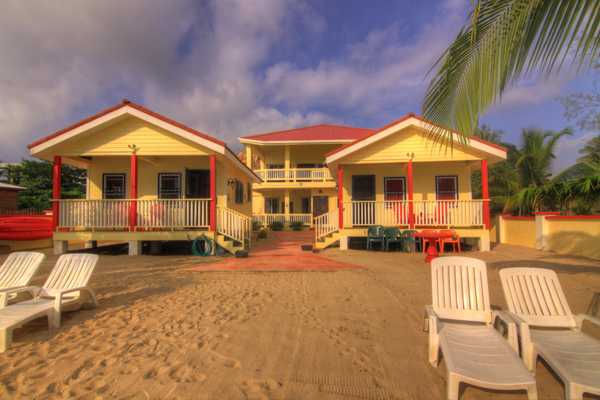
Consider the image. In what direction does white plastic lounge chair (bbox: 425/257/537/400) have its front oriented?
toward the camera

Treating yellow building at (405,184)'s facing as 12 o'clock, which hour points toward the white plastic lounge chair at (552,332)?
The white plastic lounge chair is roughly at 12 o'clock from the yellow building.

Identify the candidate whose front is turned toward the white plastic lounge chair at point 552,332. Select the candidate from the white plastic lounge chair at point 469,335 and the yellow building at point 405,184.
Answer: the yellow building

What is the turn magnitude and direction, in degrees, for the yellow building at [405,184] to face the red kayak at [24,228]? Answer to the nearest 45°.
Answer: approximately 90° to its right

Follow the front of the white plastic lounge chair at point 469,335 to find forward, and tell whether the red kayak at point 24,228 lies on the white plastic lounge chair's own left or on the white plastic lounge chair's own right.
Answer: on the white plastic lounge chair's own right

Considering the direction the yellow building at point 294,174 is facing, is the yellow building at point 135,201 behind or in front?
in front

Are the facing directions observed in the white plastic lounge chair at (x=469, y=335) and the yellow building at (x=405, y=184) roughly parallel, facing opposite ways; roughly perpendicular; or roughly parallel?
roughly parallel

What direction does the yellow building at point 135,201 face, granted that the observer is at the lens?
facing the viewer

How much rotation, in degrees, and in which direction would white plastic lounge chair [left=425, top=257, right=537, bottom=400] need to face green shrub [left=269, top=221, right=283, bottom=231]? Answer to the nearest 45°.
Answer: approximately 135° to its right
